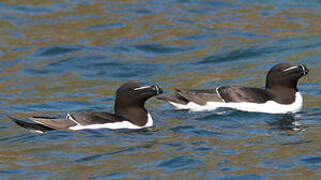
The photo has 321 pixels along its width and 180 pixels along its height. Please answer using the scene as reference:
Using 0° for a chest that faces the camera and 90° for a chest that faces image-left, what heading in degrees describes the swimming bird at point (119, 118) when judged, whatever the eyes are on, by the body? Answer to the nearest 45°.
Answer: approximately 270°

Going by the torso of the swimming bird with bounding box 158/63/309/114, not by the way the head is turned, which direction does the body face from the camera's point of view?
to the viewer's right

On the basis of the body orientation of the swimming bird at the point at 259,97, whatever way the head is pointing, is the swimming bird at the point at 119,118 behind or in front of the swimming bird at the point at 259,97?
behind

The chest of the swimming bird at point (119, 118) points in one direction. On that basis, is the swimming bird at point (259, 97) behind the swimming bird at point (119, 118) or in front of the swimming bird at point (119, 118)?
in front

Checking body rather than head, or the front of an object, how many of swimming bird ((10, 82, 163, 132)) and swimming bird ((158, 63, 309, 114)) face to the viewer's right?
2
